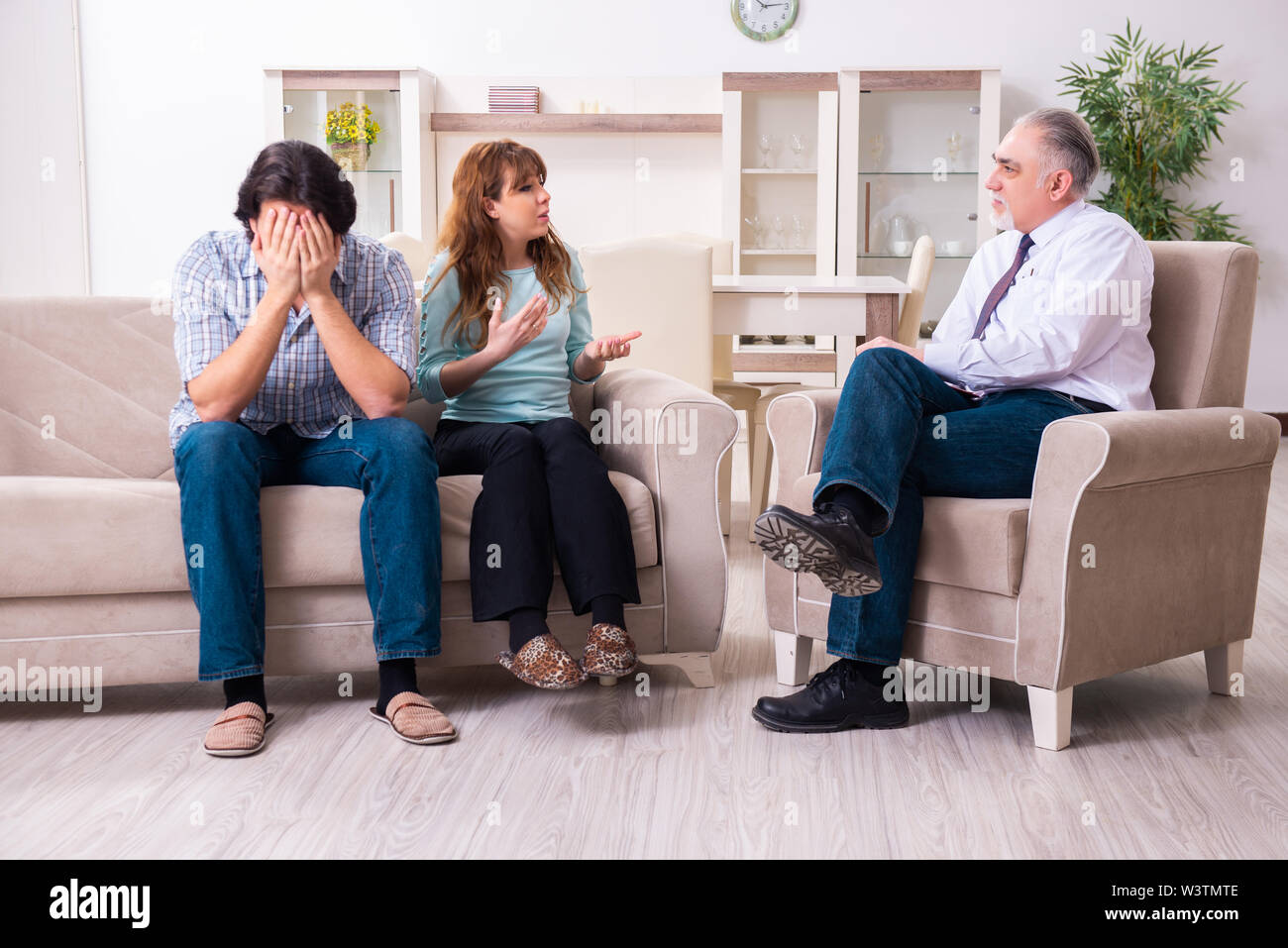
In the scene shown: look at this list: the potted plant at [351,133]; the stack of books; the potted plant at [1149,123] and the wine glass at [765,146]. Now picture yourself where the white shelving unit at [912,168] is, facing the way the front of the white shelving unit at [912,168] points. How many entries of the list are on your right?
3

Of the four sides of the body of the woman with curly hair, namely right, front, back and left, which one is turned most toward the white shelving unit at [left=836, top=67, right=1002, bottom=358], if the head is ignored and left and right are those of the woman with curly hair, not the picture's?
left

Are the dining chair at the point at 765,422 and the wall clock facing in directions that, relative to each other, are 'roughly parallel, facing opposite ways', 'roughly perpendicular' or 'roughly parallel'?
roughly perpendicular

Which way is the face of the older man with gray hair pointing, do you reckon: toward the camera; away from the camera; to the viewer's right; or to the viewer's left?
to the viewer's left

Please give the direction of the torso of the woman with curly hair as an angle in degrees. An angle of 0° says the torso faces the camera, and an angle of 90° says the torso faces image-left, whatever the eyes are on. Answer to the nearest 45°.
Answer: approximately 315°

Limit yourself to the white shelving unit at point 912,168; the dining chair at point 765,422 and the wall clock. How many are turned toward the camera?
2

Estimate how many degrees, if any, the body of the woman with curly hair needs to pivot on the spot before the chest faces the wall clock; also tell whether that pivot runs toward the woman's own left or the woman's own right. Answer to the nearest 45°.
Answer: approximately 135° to the woman's own left

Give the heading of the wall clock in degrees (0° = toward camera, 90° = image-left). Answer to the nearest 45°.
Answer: approximately 0°

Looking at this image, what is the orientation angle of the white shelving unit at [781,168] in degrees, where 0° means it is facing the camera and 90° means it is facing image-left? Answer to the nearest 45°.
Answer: approximately 0°
